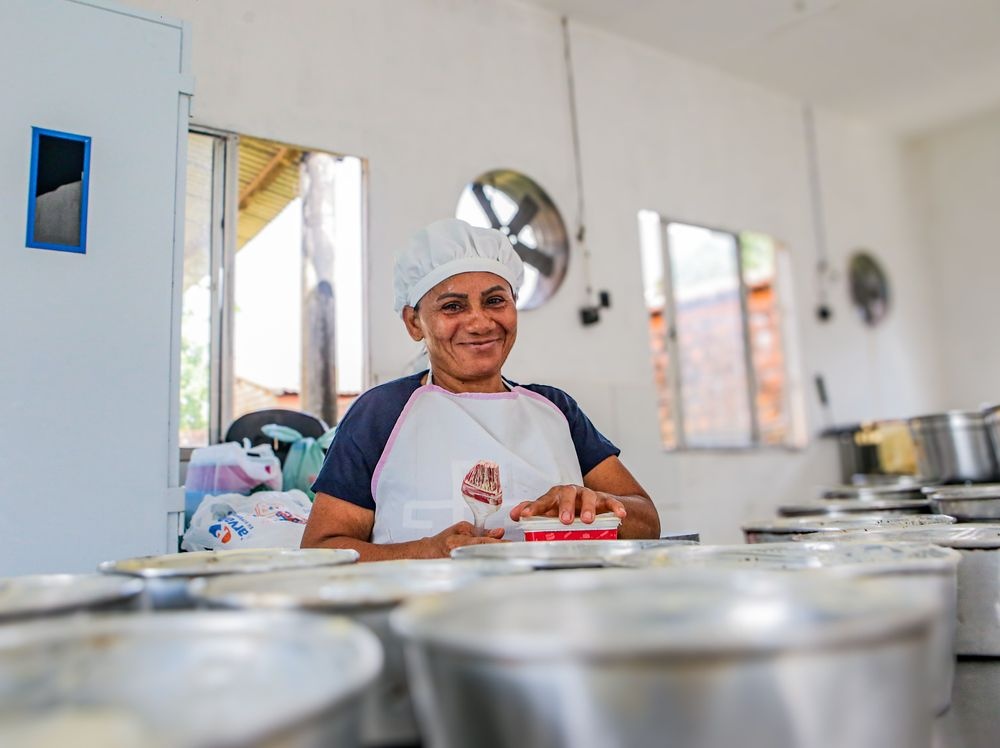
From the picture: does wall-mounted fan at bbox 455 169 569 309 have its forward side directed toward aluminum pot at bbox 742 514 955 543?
no

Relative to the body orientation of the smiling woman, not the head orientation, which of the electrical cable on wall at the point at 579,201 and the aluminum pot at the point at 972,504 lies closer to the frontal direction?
the aluminum pot

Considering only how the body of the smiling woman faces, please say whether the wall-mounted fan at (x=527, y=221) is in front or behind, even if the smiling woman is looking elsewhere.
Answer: behind

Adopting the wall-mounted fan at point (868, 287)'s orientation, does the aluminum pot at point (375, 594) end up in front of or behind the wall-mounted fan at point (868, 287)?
in front

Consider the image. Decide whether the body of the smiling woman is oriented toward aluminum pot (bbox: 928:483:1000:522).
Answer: no

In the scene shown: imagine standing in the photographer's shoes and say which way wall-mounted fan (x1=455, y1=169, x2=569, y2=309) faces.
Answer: facing the viewer and to the left of the viewer

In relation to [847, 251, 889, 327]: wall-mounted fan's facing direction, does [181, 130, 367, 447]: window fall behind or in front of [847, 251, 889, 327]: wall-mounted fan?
in front

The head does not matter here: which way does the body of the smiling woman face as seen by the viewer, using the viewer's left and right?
facing the viewer

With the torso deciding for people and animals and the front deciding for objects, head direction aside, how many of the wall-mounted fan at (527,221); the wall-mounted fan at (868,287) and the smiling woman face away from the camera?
0

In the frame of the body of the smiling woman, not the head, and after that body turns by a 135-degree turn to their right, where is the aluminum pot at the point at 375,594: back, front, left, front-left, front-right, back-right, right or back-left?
back-left

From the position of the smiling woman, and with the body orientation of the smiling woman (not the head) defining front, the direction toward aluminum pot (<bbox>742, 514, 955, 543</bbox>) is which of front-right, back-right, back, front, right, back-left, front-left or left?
front-left

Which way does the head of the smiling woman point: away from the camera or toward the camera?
toward the camera

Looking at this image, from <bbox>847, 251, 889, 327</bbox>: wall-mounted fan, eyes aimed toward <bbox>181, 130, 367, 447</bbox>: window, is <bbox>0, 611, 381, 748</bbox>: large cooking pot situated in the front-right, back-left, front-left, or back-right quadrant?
front-left

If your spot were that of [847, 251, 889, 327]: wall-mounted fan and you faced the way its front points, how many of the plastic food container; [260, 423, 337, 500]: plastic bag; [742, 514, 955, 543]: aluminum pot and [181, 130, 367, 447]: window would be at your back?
0

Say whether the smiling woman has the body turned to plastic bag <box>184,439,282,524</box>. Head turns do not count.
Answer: no
